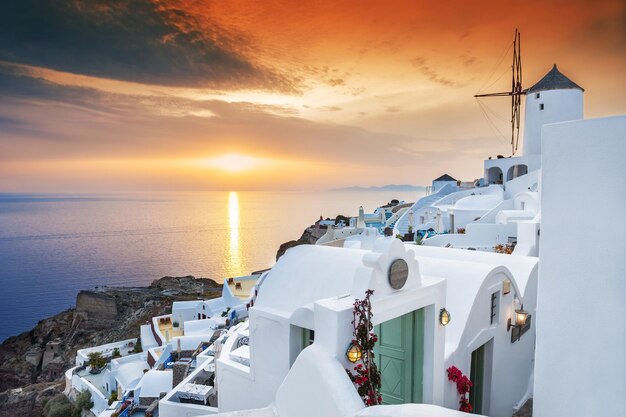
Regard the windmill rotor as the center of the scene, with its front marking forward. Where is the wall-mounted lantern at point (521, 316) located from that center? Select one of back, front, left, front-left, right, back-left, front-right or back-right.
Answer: left

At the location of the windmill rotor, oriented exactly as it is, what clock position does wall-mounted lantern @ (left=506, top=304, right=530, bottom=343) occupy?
The wall-mounted lantern is roughly at 9 o'clock from the windmill rotor.

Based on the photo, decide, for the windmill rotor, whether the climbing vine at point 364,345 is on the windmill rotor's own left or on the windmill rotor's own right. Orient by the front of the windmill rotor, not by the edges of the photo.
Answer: on the windmill rotor's own left

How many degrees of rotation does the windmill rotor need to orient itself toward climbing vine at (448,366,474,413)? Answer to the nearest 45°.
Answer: approximately 90° to its left

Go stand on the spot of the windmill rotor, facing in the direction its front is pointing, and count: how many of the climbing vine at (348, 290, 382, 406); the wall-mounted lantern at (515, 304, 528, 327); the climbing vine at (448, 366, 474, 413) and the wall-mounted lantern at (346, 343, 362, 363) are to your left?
4

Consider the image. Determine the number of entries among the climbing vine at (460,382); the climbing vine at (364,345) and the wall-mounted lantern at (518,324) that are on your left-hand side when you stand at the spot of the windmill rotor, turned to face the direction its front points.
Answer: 3

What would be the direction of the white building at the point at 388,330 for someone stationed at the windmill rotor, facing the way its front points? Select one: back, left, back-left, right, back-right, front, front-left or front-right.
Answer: left

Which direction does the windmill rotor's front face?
to the viewer's left

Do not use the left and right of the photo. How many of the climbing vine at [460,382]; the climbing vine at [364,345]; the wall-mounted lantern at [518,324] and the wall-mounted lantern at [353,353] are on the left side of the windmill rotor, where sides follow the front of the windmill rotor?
4

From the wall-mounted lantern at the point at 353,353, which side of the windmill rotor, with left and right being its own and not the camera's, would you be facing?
left
